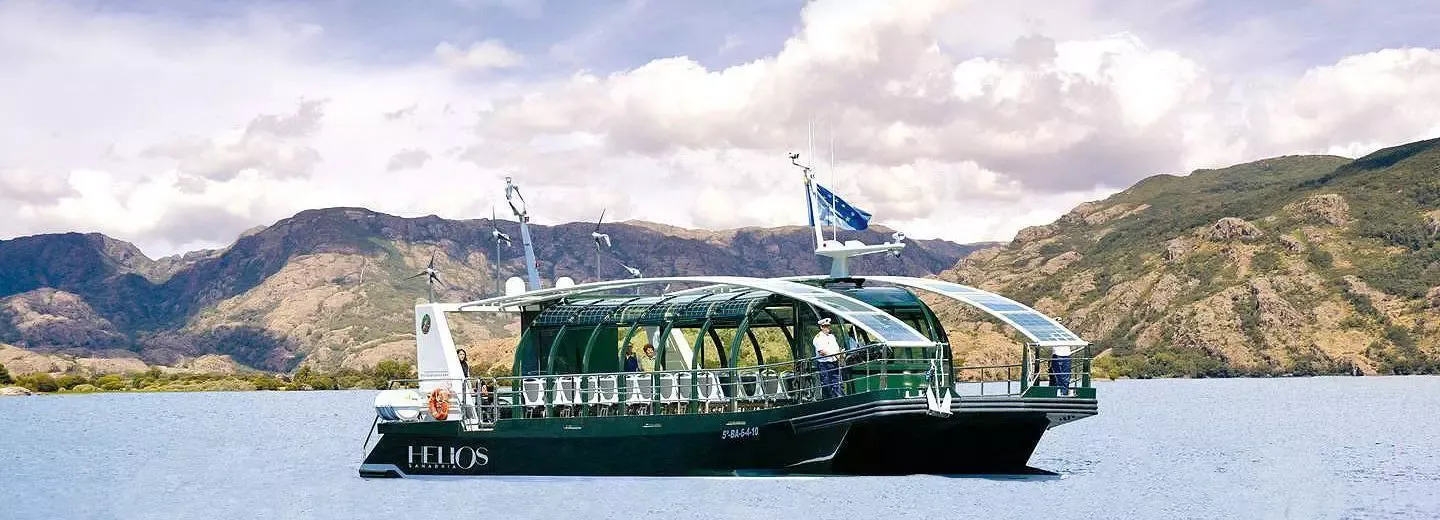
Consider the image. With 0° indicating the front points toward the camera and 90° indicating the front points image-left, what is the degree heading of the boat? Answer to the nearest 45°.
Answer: approximately 315°

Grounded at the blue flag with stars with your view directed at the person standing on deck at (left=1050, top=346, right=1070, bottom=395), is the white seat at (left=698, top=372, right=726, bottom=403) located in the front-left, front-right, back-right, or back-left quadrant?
back-right

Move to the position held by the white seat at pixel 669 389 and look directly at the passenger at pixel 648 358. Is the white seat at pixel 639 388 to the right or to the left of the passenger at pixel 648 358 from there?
left
